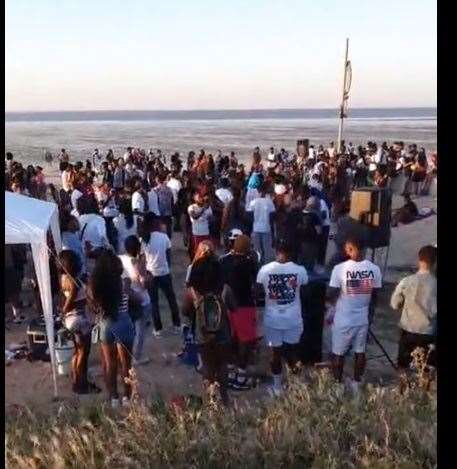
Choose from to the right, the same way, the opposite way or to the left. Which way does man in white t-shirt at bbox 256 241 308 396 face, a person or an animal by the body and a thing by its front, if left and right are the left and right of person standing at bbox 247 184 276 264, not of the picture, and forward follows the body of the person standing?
the same way

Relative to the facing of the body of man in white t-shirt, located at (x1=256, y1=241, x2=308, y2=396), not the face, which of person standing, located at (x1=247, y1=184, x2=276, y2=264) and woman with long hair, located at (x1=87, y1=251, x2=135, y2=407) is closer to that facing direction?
the person standing

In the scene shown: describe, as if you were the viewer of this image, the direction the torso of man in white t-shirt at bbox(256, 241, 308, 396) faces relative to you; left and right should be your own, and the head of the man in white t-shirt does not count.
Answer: facing away from the viewer

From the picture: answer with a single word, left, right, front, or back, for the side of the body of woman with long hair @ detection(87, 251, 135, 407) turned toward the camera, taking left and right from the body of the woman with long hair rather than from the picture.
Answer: back

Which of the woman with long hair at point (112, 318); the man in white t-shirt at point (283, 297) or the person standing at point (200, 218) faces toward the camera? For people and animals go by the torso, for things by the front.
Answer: the person standing

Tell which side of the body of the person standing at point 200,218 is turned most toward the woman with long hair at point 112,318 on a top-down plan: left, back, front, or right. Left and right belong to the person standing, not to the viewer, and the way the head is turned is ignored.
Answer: front

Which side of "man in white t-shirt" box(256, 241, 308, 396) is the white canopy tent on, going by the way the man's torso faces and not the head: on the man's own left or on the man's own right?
on the man's own left

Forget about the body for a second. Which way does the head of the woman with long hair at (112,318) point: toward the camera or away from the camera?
away from the camera

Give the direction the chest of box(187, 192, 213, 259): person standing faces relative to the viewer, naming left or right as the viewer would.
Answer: facing the viewer
